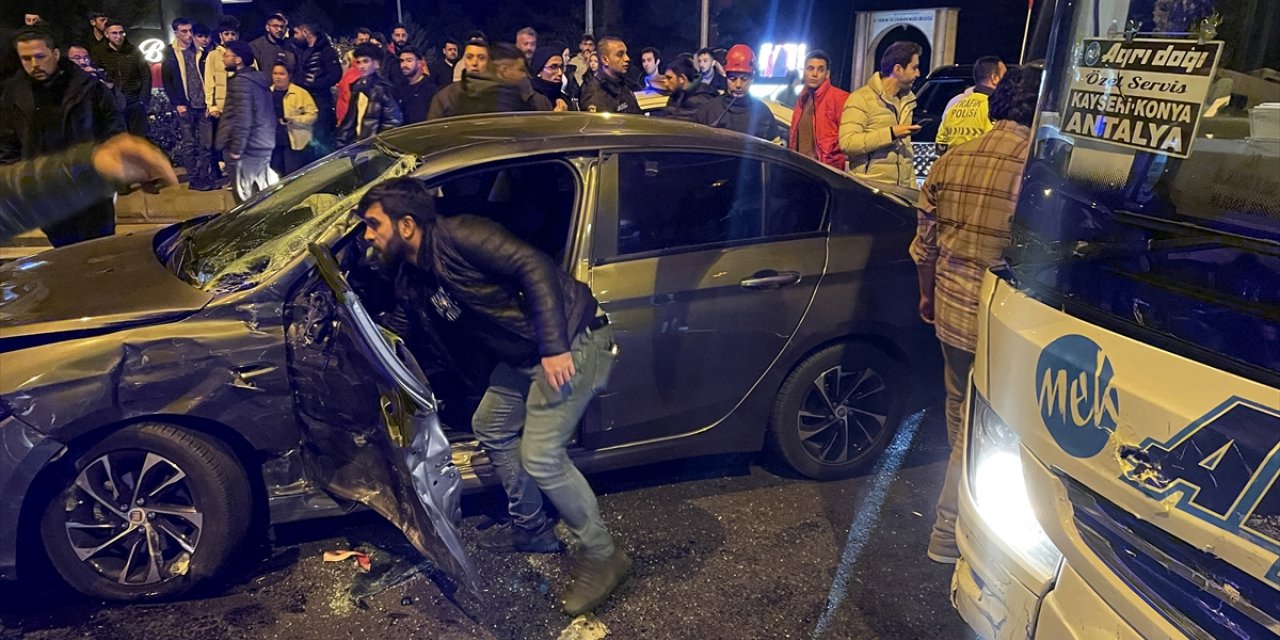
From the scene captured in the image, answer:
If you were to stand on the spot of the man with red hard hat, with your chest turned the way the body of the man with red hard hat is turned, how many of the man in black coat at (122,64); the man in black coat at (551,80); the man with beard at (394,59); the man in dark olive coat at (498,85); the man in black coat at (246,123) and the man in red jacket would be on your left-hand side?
1

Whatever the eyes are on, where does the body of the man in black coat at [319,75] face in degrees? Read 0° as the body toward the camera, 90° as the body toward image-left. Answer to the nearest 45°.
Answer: approximately 45°

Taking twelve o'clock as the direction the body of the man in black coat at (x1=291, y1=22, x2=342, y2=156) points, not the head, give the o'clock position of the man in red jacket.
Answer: The man in red jacket is roughly at 9 o'clock from the man in black coat.

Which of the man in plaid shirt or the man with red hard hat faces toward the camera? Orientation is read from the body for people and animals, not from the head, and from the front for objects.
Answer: the man with red hard hat

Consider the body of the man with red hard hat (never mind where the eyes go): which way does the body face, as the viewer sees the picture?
toward the camera

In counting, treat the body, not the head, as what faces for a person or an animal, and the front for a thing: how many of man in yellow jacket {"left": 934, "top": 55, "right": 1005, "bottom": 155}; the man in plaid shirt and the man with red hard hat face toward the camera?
1

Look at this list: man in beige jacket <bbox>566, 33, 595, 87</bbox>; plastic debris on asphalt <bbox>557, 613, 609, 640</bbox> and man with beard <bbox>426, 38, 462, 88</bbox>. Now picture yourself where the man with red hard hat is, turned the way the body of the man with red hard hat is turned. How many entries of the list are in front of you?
1

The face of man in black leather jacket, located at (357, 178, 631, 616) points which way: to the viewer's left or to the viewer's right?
to the viewer's left

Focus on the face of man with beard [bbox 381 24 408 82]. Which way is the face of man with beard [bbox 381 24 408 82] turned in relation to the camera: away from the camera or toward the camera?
toward the camera

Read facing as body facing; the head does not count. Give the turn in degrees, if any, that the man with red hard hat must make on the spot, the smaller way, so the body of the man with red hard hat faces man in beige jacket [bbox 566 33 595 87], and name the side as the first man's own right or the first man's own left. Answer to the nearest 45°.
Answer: approximately 135° to the first man's own right

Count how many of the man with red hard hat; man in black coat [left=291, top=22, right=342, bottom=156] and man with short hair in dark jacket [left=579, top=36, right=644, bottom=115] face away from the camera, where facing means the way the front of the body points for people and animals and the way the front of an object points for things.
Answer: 0

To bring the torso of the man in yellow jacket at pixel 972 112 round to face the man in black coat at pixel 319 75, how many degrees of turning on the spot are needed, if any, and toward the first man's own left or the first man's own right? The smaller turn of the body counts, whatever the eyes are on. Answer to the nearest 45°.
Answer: approximately 135° to the first man's own left

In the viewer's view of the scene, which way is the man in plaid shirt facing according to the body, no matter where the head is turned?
away from the camera

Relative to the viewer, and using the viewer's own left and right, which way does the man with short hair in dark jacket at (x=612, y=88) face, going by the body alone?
facing the viewer and to the right of the viewer

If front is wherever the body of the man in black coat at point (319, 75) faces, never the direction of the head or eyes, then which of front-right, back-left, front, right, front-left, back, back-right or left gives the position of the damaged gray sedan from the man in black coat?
front-left

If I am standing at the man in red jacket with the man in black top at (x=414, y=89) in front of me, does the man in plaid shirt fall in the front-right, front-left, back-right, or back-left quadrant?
back-left

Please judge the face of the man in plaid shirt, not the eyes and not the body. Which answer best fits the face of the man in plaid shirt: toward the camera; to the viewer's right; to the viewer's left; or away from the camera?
away from the camera

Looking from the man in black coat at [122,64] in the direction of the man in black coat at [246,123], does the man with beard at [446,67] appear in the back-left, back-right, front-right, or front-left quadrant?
front-left

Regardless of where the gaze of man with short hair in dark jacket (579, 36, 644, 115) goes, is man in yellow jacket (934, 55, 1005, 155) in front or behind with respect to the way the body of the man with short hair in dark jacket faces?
in front

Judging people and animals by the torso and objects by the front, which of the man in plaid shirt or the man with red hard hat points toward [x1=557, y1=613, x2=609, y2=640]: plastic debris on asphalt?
the man with red hard hat
